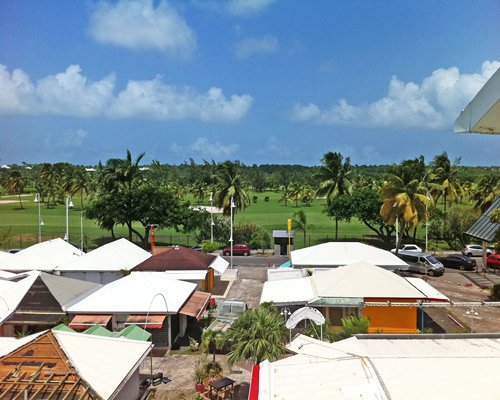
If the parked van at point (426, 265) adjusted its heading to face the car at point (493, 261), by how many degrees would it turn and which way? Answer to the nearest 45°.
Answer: approximately 90° to its left

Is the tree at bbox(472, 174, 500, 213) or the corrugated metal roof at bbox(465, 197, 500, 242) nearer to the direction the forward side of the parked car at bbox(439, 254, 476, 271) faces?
the corrugated metal roof

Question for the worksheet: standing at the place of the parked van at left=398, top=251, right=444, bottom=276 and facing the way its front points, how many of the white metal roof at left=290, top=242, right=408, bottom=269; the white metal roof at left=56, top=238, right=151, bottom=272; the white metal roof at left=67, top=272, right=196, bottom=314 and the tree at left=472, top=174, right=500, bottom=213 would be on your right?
3

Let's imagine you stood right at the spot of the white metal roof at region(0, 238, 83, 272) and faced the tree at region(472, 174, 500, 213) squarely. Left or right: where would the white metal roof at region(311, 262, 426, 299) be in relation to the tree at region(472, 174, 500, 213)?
right

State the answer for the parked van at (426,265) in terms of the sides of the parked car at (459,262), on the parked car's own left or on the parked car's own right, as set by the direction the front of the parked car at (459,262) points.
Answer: on the parked car's own right
